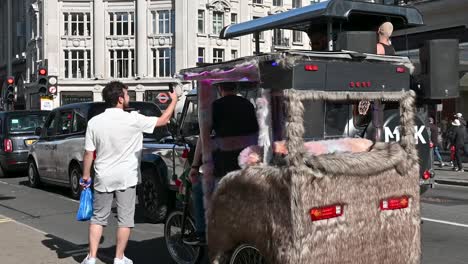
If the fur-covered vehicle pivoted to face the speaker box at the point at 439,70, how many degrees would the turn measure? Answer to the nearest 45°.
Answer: approximately 90° to its right

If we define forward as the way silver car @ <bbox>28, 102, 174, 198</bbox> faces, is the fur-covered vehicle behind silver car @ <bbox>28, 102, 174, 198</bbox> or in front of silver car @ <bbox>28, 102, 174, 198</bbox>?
behind

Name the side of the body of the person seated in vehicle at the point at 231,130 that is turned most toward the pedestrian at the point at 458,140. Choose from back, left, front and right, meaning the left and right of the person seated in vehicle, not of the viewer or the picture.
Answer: right

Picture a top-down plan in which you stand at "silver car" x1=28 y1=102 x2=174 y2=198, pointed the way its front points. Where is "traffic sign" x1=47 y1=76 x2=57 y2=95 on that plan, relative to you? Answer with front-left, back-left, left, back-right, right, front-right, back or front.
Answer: front-right

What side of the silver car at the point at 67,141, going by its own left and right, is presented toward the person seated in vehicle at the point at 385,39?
back

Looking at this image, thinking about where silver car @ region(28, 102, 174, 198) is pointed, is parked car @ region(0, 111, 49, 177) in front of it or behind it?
in front

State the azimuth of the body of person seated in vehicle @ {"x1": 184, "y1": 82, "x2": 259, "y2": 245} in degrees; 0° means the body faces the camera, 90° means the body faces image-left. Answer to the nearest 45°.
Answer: approximately 135°

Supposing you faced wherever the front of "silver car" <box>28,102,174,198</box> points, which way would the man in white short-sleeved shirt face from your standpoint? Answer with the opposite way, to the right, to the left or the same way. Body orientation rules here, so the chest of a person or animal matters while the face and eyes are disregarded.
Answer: to the right

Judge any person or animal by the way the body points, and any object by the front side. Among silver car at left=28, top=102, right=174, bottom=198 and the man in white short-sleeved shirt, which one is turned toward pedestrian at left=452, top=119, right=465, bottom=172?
the man in white short-sleeved shirt

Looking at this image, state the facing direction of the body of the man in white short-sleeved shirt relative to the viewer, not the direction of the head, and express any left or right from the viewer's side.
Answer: facing away from the viewer and to the right of the viewer

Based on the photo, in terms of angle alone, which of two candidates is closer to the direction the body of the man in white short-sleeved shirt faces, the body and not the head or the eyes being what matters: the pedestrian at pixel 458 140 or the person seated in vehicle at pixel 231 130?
the pedestrian

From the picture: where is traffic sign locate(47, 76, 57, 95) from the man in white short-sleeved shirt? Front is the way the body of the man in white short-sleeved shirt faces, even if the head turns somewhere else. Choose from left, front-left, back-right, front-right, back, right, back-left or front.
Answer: front-left
